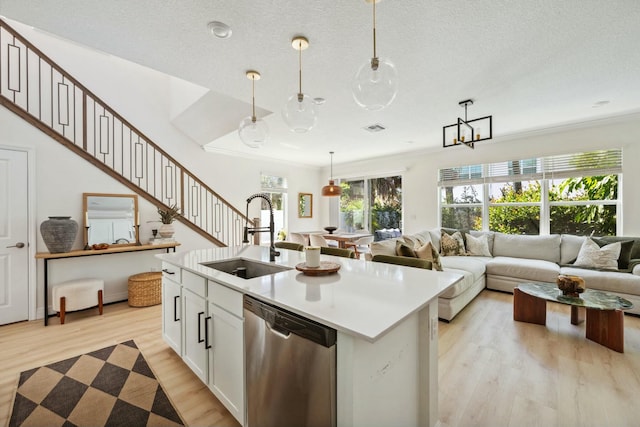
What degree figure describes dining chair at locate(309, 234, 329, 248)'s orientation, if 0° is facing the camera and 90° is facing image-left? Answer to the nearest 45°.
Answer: approximately 225°

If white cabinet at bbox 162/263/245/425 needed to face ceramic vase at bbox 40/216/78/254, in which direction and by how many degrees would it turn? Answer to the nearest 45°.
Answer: approximately 90° to its right

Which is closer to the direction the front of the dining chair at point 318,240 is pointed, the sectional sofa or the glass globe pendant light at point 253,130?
the sectional sofa

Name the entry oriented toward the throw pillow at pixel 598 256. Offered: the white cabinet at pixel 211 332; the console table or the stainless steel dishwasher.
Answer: the console table

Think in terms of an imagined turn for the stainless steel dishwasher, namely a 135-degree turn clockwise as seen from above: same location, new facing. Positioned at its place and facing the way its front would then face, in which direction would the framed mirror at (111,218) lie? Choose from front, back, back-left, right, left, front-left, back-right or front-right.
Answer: front-left

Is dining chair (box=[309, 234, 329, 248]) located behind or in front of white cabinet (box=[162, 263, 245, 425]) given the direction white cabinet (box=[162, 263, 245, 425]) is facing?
behind

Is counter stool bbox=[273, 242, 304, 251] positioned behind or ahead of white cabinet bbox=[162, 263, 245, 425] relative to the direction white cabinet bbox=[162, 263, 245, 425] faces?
behind

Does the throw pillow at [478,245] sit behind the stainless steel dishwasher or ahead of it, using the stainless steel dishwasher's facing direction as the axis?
behind
